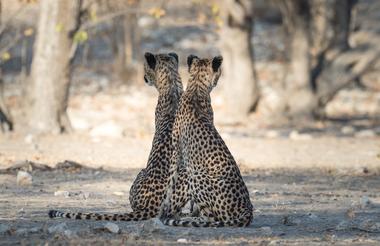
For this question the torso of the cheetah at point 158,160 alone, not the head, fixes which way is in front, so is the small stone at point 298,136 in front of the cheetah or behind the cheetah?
in front

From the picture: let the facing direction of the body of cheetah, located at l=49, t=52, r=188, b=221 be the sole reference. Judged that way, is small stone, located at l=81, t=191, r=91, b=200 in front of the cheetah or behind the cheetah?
in front

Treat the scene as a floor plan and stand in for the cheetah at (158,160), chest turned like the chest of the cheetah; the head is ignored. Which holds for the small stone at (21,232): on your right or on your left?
on your left

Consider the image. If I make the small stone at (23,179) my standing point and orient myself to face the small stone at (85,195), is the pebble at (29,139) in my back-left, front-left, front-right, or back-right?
back-left

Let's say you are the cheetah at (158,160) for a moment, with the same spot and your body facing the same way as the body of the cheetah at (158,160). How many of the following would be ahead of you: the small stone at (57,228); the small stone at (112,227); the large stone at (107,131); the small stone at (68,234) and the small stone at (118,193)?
2

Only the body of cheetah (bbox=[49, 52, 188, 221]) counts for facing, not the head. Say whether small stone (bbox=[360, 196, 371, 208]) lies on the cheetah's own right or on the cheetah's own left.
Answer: on the cheetah's own right

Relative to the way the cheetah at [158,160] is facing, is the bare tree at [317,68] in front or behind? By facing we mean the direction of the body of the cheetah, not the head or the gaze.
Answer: in front

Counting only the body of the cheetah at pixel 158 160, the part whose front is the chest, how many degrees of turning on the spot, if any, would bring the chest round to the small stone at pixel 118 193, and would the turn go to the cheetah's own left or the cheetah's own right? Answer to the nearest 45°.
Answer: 0° — it already faces it

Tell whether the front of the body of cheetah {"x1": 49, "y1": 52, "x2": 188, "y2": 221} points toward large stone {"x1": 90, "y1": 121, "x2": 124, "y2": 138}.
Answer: yes

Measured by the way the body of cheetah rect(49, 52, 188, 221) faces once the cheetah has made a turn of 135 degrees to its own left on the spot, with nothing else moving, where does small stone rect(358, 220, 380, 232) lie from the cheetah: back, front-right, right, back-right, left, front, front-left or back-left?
back-left

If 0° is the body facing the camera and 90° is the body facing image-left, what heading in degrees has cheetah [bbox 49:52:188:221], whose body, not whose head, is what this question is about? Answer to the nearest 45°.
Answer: approximately 180°

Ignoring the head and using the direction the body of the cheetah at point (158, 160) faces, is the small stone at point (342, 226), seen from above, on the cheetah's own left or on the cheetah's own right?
on the cheetah's own right
